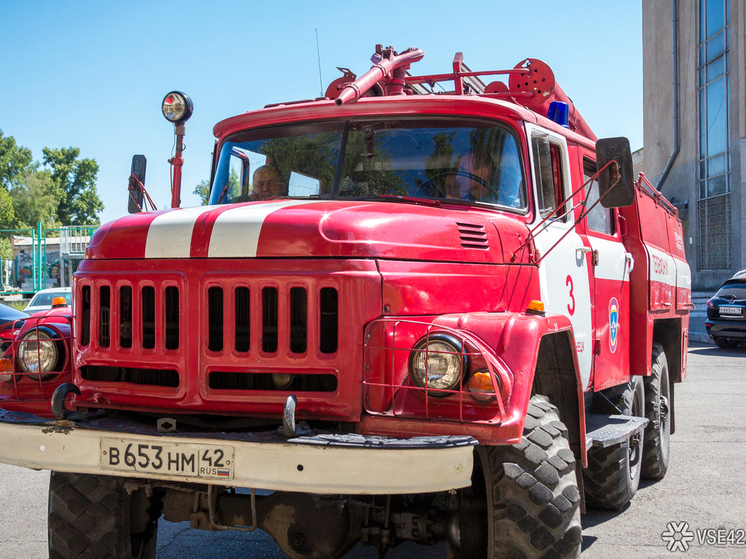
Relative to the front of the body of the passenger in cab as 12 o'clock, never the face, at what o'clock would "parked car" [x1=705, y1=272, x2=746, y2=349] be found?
The parked car is roughly at 6 o'clock from the passenger in cab.

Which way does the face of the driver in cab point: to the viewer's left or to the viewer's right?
to the viewer's left

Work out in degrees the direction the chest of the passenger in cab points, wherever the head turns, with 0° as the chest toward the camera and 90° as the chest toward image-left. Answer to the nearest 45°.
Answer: approximately 45°

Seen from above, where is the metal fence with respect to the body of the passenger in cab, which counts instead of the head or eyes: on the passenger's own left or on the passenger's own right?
on the passenger's own right

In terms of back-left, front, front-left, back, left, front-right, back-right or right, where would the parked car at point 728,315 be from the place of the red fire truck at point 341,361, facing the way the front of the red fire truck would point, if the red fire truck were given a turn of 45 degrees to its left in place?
back-left

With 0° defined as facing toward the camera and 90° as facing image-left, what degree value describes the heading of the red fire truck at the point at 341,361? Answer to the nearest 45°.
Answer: approximately 45°

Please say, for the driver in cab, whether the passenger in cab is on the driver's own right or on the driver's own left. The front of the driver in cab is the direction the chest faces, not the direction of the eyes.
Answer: on the driver's own right

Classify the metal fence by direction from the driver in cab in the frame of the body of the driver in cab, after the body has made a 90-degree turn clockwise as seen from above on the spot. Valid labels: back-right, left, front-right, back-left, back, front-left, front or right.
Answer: front

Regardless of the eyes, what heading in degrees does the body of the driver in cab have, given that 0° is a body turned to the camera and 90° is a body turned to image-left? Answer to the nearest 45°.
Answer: approximately 45°

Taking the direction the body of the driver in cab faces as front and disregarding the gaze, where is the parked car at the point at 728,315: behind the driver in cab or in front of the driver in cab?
behind

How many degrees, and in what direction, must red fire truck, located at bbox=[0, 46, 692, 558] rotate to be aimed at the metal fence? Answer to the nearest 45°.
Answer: approximately 90° to its right
